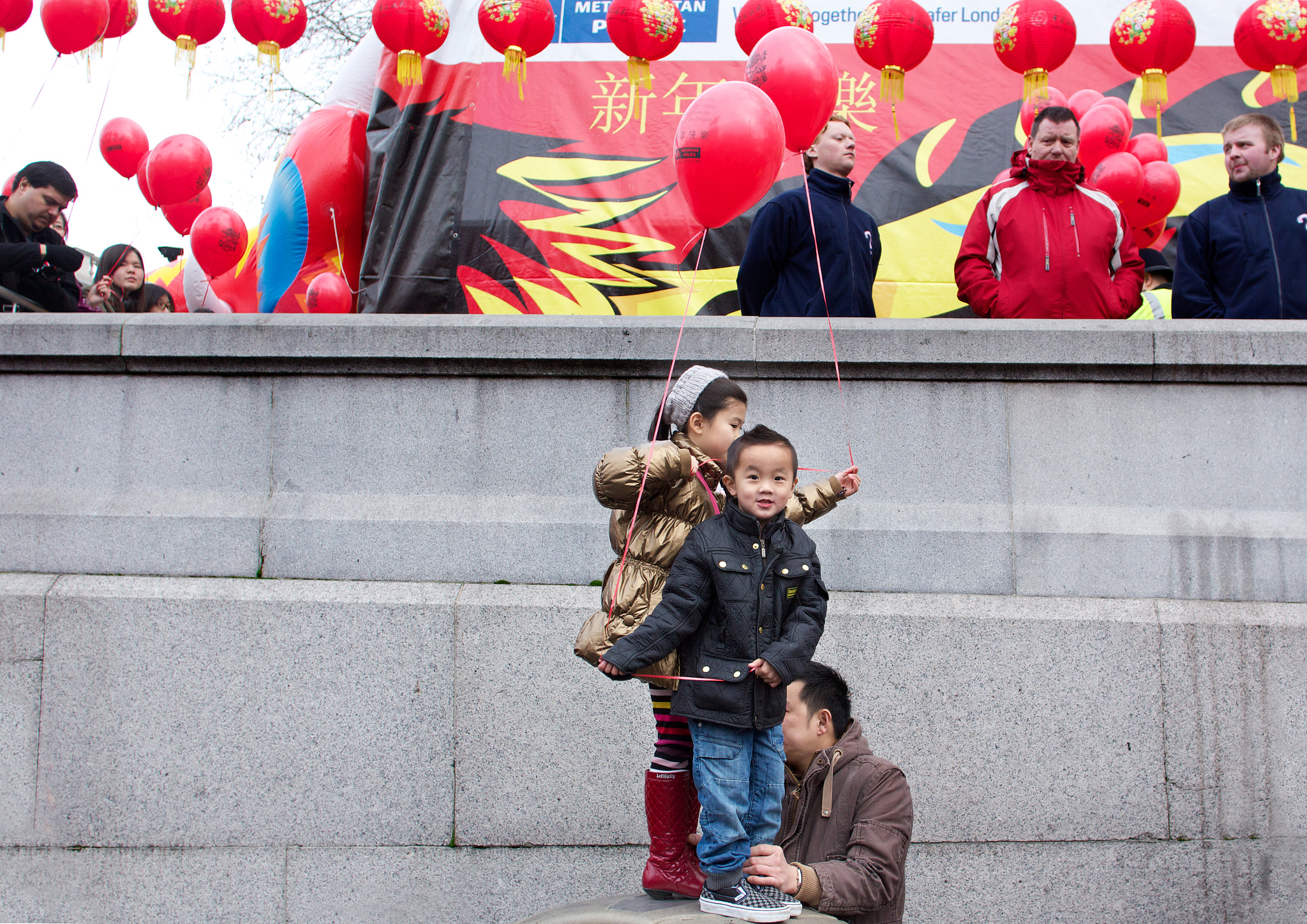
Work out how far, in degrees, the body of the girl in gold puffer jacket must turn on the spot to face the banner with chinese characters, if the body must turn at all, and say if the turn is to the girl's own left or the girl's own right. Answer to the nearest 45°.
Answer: approximately 90° to the girl's own left

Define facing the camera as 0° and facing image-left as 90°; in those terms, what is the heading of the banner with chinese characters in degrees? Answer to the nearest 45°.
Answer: approximately 0°

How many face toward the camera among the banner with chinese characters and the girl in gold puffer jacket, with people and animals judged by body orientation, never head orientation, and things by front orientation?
1

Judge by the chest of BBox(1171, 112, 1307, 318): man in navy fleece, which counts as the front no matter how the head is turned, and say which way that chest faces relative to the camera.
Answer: toward the camera

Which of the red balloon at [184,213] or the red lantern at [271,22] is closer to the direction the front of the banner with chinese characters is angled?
the red lantern

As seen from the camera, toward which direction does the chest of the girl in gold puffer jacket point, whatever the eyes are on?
to the viewer's right

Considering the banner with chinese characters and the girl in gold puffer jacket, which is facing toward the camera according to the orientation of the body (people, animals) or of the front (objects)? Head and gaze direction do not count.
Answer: the banner with chinese characters

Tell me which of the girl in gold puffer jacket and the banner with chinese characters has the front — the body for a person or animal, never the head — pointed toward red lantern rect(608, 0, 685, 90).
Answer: the banner with chinese characters

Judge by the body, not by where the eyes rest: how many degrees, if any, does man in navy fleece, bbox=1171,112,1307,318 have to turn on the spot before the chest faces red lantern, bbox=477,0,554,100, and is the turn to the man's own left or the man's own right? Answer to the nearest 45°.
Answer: approximately 90° to the man's own right

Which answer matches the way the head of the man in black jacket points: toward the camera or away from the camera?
toward the camera

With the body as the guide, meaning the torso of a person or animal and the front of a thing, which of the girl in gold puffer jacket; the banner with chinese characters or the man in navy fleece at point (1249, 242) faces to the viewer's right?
the girl in gold puffer jacket

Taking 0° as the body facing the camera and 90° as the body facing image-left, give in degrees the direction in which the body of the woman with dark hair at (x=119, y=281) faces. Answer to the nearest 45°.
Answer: approximately 315°

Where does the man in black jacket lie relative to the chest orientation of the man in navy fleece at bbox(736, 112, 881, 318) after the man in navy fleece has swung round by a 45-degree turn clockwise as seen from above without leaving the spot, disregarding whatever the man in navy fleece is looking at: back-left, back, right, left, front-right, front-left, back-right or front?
right
